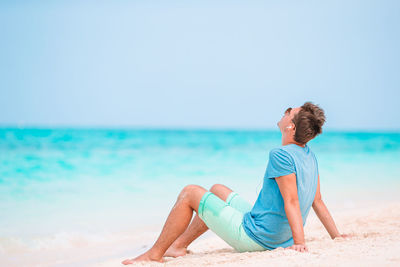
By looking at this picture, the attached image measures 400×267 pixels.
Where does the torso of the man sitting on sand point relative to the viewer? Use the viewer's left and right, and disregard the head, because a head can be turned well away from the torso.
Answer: facing away from the viewer and to the left of the viewer
